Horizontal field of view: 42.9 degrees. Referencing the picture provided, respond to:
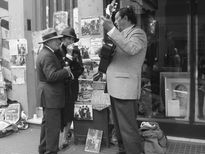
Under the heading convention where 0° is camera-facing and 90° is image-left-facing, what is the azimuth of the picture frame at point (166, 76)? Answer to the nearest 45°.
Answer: approximately 0°

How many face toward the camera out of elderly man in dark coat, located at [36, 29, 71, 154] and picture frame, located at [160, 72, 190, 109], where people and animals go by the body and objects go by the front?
1

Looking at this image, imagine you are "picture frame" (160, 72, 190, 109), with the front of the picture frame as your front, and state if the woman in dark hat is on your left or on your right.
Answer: on your right

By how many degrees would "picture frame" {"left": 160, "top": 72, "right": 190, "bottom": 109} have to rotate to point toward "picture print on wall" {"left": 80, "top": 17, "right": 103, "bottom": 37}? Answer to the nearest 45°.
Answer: approximately 45° to its right

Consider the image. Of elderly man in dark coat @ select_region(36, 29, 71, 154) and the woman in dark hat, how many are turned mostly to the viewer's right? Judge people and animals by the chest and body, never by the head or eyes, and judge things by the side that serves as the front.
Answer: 1

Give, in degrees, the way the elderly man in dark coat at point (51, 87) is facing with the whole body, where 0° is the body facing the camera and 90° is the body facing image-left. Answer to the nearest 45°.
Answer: approximately 270°

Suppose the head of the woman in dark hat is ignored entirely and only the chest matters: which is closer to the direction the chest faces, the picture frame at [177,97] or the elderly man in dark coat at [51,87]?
the elderly man in dark coat
